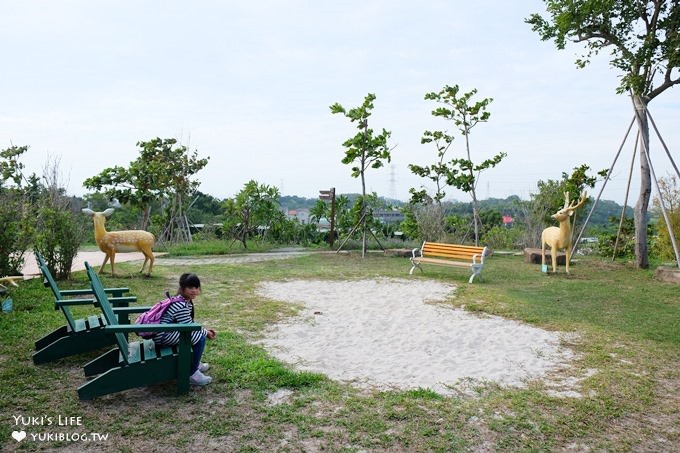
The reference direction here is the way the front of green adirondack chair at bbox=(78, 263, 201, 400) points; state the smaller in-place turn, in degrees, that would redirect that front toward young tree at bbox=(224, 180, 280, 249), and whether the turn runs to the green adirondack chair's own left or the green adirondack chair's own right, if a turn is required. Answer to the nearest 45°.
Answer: approximately 90° to the green adirondack chair's own left

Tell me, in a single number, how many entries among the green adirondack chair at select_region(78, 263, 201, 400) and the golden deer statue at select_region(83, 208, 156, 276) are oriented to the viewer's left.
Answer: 1

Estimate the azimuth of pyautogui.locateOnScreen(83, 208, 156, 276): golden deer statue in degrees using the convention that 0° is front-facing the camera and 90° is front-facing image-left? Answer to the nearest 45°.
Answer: approximately 90°

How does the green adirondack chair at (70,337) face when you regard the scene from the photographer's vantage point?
facing to the right of the viewer

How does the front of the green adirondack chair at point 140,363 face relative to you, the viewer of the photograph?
facing to the right of the viewer

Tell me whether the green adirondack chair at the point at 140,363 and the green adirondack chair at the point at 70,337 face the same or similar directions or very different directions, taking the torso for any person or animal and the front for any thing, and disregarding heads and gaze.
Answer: same or similar directions

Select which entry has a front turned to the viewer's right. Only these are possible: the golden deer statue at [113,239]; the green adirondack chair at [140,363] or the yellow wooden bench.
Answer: the green adirondack chair

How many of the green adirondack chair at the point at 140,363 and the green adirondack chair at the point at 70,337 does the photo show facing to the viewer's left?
0

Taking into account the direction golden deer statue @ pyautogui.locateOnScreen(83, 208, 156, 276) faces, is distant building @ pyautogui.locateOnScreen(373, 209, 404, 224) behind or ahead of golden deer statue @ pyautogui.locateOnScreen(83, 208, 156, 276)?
behind

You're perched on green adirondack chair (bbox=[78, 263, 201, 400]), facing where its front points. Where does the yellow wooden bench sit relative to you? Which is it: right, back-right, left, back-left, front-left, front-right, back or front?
front-left

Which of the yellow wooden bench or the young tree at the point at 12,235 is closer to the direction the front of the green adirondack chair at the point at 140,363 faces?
the yellow wooden bench

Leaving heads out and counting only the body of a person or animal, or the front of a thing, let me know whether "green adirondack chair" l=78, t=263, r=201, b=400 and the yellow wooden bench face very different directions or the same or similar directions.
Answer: very different directions

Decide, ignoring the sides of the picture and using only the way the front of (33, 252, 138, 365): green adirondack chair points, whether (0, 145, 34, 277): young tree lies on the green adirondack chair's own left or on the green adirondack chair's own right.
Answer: on the green adirondack chair's own left

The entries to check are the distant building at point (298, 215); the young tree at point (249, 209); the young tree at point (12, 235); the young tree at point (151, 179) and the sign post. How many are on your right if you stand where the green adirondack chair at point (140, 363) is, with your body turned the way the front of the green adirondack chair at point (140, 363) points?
0

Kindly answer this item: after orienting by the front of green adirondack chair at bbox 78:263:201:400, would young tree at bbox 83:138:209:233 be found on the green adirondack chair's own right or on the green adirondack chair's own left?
on the green adirondack chair's own left

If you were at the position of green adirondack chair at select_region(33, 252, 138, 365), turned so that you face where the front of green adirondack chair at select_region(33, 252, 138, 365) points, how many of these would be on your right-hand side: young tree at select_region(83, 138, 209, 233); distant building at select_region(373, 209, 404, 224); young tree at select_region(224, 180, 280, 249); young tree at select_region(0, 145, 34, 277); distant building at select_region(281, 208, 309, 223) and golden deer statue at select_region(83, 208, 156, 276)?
0

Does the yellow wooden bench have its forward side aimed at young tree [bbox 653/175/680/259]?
no

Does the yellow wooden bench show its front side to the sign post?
no

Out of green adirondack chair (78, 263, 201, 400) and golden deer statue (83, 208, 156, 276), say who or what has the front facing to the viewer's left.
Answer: the golden deer statue

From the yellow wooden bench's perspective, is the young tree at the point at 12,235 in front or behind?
in front

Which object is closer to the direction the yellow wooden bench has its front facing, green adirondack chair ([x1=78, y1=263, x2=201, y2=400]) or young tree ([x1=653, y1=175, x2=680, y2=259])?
the green adirondack chair
